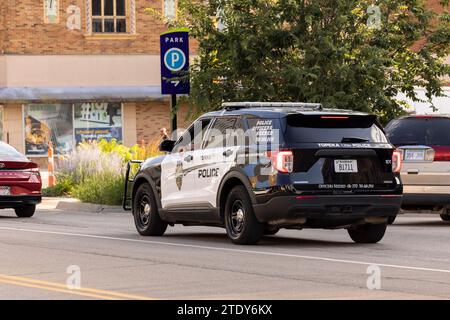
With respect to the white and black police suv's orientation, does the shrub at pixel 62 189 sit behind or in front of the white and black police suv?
in front

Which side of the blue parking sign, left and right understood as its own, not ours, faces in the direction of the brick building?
back

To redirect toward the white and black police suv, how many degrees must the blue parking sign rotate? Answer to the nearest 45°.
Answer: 0° — it already faces it

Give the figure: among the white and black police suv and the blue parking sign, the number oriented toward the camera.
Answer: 1

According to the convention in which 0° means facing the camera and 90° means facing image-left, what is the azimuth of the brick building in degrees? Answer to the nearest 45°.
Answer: approximately 0°

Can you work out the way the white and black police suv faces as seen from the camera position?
facing away from the viewer and to the left of the viewer

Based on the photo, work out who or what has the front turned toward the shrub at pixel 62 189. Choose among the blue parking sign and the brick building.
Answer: the brick building

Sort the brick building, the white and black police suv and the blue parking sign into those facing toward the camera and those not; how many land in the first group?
2

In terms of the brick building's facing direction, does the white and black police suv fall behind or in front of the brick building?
in front

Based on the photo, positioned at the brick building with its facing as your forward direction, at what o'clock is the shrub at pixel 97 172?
The shrub is roughly at 12 o'clock from the brick building.

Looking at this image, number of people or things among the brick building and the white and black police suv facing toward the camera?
1
